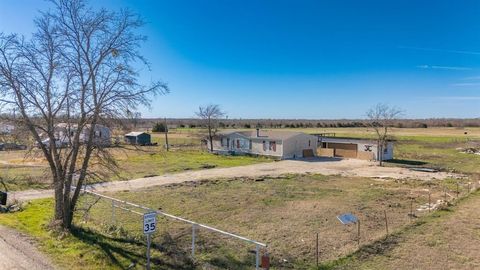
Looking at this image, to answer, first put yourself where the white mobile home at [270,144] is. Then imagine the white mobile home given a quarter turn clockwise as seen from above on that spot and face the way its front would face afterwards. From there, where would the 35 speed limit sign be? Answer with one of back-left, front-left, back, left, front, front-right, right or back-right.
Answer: back-left

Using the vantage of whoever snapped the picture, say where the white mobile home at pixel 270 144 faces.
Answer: facing the viewer and to the left of the viewer

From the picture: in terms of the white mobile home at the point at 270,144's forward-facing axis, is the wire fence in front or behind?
in front
